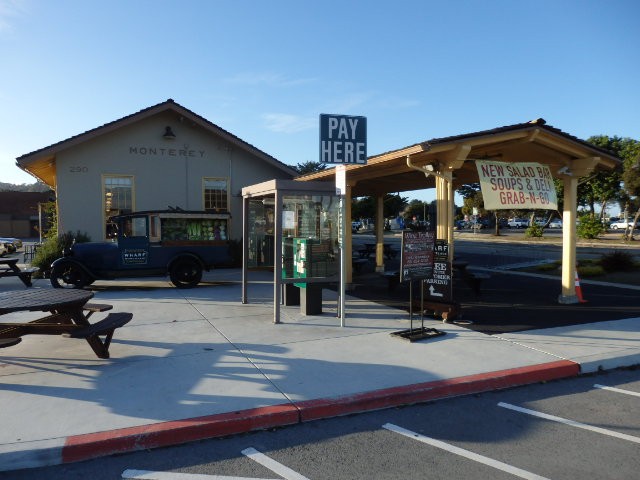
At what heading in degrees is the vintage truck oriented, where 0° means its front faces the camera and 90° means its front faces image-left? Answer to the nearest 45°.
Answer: approximately 90°

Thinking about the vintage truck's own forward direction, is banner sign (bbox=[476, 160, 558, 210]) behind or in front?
behind

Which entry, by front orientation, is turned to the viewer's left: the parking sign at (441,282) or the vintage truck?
the vintage truck

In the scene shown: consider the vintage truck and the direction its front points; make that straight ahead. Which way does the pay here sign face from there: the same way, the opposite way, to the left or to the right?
to the left

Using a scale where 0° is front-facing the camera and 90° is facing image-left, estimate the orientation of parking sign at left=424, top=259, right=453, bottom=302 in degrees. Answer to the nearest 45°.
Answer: approximately 0°

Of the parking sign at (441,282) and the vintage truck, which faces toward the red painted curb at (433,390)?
the parking sign

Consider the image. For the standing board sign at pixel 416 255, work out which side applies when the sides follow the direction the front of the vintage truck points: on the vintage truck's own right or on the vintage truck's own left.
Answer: on the vintage truck's own left

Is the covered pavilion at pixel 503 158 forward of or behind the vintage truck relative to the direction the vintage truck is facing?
behind

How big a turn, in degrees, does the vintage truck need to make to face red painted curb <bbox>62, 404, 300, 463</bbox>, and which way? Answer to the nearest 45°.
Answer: approximately 90° to its left

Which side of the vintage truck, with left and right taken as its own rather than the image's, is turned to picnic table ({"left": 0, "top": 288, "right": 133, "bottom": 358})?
left

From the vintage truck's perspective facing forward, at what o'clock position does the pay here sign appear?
The pay here sign is roughly at 8 o'clock from the vintage truck.
